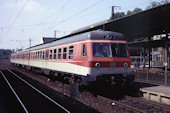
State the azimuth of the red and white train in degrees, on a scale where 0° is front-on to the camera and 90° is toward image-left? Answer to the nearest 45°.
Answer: approximately 315°
